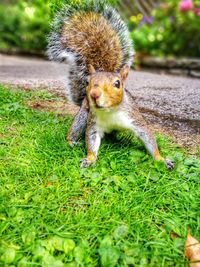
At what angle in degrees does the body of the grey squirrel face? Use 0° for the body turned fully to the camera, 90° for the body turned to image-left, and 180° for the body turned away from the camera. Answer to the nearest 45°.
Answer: approximately 0°

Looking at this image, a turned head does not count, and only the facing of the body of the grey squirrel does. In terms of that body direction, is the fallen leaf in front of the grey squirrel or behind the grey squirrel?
in front
